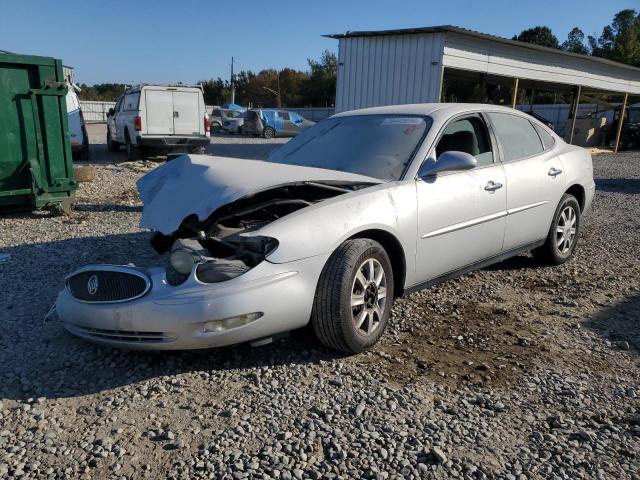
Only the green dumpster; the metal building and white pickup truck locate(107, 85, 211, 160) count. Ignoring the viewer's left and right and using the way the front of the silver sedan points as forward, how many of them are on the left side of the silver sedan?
0

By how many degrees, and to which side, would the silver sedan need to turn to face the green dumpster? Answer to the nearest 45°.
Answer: approximately 90° to its right

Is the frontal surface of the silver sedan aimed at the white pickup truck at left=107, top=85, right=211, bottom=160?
no

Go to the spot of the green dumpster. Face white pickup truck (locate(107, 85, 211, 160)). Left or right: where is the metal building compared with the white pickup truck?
right

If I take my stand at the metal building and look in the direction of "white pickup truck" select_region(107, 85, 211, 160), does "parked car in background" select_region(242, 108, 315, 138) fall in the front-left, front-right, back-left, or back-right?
front-right

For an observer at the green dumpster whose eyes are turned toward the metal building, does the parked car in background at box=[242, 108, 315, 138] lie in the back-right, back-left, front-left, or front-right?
front-left

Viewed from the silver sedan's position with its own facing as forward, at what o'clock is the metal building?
The metal building is roughly at 5 o'clock from the silver sedan.

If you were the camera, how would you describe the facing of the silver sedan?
facing the viewer and to the left of the viewer

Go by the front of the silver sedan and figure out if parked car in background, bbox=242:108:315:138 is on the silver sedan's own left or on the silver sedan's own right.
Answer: on the silver sedan's own right

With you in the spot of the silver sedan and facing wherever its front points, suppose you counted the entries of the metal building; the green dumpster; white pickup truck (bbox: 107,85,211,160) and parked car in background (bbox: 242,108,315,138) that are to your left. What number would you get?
0
